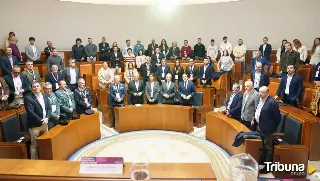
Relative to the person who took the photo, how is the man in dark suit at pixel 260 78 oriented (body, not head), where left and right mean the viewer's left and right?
facing the viewer and to the left of the viewer

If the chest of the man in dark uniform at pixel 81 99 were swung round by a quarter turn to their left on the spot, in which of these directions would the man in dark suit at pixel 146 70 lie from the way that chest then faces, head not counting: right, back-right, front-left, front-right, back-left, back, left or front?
front

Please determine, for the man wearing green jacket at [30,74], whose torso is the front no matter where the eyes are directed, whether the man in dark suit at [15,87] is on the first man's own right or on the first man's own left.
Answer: on the first man's own right

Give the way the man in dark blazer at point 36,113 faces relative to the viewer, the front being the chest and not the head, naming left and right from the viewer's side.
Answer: facing the viewer and to the right of the viewer

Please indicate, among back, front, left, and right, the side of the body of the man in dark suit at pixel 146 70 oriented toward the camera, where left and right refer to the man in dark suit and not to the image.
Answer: front

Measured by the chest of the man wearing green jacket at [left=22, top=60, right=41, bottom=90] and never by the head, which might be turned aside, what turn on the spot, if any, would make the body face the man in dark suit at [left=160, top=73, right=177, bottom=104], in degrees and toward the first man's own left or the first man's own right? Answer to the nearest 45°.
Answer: approximately 45° to the first man's own left

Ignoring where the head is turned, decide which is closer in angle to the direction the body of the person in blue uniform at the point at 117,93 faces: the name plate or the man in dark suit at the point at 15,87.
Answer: the name plate

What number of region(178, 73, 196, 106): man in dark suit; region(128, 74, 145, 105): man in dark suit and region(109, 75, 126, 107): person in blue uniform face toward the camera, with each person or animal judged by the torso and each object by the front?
3

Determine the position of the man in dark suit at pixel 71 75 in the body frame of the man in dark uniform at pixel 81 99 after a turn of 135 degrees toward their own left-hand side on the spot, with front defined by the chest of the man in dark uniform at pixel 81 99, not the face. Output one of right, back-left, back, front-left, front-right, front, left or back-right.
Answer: front

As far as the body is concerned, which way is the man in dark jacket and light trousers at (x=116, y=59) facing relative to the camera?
toward the camera

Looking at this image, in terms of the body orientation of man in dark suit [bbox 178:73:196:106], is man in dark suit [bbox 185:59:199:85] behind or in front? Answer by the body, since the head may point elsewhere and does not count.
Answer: behind

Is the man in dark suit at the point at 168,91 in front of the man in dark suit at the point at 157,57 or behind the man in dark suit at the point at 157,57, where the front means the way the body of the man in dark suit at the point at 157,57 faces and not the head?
in front

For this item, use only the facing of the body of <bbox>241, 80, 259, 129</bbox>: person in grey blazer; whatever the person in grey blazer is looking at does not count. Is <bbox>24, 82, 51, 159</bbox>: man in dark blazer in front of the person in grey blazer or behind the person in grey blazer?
in front

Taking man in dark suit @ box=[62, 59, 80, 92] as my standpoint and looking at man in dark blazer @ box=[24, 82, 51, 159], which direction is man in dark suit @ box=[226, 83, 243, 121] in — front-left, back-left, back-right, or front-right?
front-left

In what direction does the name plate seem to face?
toward the camera
